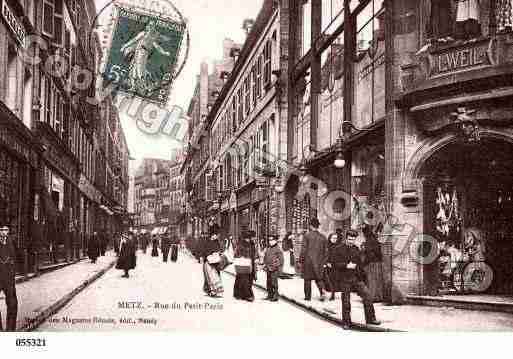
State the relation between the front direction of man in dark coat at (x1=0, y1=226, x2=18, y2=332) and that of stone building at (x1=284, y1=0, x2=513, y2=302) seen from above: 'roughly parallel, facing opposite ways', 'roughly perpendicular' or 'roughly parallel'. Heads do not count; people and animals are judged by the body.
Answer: roughly perpendicular

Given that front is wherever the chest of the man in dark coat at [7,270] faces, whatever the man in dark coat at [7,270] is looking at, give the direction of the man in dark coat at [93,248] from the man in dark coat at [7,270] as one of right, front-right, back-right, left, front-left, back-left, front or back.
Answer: back

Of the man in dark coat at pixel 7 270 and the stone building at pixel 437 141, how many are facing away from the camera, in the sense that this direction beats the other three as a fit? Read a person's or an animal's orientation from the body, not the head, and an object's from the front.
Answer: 0

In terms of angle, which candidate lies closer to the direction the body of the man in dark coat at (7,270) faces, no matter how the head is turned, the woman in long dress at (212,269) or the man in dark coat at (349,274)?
the man in dark coat

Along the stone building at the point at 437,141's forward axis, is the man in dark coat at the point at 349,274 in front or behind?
in front

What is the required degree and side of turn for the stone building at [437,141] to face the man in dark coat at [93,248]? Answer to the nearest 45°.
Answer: approximately 90° to its right

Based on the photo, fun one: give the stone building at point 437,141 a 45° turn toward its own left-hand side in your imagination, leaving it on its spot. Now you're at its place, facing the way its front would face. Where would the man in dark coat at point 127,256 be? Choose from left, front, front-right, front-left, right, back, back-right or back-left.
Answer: back-right

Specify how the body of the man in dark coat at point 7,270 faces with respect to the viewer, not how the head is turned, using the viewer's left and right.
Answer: facing the viewer

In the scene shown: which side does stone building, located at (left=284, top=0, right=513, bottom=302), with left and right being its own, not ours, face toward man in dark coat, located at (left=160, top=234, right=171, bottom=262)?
right

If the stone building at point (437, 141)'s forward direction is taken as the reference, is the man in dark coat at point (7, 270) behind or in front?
in front

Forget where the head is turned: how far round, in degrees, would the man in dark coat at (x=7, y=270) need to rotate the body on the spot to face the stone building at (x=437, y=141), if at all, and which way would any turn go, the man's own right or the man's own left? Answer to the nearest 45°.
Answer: approximately 90° to the man's own left

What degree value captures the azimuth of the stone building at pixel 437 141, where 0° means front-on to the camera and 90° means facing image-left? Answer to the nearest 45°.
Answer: approximately 45°
